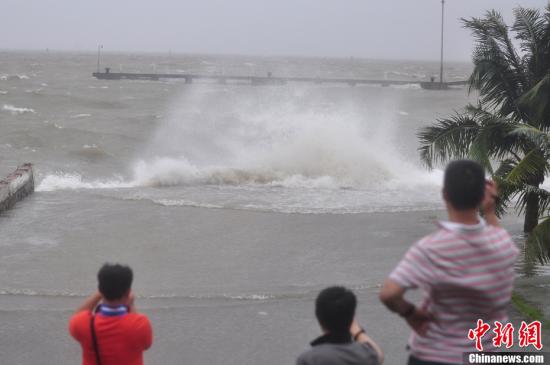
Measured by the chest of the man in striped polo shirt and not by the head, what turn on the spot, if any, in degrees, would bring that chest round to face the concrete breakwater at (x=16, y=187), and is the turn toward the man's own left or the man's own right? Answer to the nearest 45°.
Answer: approximately 45° to the man's own left

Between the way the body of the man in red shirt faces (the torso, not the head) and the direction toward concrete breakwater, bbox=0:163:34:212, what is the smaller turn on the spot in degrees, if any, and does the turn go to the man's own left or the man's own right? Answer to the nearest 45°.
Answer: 0° — they already face it

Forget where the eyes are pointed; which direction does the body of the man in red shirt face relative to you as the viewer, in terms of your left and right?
facing away from the viewer

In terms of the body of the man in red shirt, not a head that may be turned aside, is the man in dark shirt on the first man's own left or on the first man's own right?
on the first man's own right

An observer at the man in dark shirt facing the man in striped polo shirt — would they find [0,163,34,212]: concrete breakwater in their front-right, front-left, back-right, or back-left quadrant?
back-left

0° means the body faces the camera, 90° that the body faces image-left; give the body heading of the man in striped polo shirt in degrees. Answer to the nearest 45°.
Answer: approximately 180°

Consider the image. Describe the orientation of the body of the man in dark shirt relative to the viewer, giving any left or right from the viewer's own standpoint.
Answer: facing away from the viewer

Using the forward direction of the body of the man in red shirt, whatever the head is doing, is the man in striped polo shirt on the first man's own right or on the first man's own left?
on the first man's own right

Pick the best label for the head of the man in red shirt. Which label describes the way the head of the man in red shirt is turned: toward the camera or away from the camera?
away from the camera
